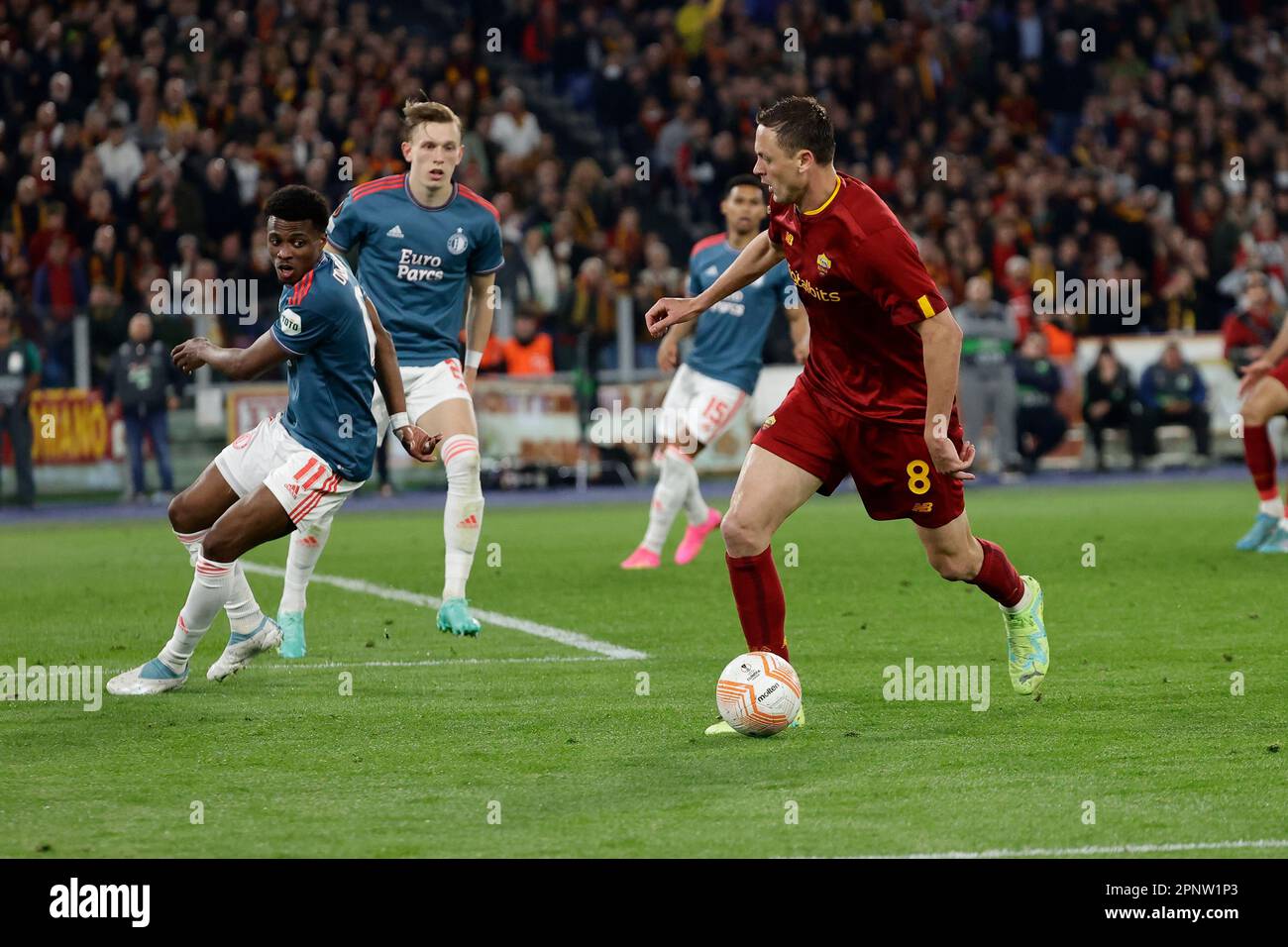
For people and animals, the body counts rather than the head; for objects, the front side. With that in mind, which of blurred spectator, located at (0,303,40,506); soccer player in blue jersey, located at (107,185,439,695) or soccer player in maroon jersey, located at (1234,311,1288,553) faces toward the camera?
the blurred spectator

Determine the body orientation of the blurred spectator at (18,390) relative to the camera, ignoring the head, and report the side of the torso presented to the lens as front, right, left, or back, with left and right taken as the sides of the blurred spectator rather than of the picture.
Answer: front

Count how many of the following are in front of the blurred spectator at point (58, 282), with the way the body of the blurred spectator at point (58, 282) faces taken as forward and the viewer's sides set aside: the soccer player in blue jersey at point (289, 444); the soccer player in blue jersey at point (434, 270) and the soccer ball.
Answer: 3

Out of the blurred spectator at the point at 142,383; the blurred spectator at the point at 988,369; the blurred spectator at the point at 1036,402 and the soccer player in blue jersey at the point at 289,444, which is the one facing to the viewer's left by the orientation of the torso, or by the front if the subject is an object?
the soccer player in blue jersey

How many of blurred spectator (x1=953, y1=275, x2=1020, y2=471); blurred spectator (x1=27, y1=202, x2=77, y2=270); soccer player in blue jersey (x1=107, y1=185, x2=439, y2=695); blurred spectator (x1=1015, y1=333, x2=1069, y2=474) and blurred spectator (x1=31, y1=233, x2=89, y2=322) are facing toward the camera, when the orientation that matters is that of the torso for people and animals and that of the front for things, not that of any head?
4

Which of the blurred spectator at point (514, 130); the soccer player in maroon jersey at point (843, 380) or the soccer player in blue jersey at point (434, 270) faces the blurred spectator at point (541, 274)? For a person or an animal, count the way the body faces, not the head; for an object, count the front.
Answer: the blurred spectator at point (514, 130)

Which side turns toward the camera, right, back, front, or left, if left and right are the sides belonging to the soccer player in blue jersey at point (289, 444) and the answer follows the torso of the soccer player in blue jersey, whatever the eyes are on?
left

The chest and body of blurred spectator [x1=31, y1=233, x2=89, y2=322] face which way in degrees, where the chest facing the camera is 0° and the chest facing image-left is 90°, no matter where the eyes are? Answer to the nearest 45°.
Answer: approximately 0°

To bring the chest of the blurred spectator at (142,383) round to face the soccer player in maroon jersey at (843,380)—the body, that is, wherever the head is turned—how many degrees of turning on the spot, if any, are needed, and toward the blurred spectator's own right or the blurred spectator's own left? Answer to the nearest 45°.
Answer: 0° — they already face them

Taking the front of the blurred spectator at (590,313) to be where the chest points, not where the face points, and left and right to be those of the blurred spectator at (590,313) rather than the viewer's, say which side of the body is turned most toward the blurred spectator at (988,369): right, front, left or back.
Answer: left

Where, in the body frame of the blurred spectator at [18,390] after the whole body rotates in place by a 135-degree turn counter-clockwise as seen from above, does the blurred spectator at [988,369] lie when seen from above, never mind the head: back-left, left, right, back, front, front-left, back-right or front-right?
front-right

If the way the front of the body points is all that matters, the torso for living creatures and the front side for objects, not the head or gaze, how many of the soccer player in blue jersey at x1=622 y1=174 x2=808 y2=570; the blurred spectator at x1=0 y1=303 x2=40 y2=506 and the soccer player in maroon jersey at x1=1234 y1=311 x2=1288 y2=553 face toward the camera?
2

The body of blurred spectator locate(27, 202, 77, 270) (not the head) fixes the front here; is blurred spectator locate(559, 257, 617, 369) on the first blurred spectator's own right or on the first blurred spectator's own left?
on the first blurred spectator's own left

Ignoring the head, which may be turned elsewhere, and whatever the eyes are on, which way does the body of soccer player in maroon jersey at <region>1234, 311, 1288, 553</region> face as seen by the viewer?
to the viewer's left
